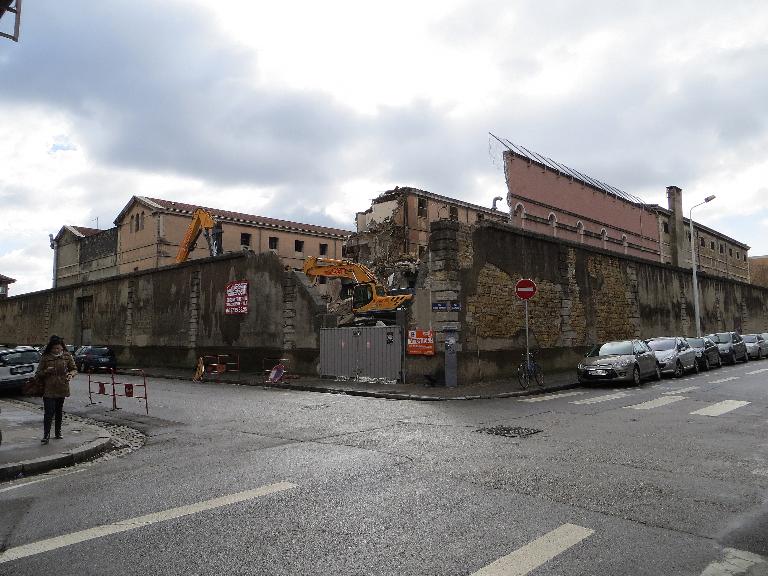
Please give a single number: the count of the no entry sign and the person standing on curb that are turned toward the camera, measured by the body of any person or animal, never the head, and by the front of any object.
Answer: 2

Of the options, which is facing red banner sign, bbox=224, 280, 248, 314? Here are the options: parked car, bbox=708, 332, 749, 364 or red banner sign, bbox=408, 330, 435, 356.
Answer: the parked car

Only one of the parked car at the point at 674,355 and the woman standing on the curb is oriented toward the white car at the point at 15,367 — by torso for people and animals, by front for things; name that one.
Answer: the parked car

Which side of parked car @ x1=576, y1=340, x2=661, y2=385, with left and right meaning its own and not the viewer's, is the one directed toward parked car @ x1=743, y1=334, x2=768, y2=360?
back

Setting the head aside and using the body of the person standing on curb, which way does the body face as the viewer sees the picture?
toward the camera

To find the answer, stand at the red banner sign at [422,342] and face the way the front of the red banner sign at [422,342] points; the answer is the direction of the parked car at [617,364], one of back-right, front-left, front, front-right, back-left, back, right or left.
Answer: left

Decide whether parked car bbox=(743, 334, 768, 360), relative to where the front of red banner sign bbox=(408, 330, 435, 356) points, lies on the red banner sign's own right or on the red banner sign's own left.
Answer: on the red banner sign's own left

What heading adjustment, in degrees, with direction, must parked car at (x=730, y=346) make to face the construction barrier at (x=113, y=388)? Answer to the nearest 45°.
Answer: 0° — it already faces it

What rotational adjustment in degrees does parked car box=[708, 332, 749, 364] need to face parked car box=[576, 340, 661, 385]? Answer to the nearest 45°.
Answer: approximately 45° to its left

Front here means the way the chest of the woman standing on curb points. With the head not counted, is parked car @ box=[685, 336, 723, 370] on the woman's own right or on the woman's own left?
on the woman's own left

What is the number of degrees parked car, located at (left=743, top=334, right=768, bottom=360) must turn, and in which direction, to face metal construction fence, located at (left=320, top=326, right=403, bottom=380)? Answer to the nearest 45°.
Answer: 0° — it already faces it

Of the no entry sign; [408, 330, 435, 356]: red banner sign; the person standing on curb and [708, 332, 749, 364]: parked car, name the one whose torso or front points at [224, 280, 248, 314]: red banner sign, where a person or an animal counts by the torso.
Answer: the parked car

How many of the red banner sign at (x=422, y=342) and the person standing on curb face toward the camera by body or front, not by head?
2

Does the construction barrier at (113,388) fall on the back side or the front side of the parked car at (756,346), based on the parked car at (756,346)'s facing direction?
on the front side

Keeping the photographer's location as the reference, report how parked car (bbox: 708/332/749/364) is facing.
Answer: facing the viewer and to the left of the viewer

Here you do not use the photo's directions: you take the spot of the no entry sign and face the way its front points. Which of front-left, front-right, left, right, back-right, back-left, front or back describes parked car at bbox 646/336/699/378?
back-left

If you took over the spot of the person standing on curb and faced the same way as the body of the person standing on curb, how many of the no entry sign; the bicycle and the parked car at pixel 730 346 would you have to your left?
3

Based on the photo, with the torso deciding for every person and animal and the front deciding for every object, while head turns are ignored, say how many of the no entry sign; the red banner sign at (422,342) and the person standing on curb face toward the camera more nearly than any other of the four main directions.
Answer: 3

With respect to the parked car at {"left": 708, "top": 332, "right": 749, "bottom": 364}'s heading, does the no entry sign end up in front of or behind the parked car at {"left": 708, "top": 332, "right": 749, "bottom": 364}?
in front

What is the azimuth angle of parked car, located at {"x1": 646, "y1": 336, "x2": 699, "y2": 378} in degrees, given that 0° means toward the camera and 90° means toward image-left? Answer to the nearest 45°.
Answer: approximately 45°
